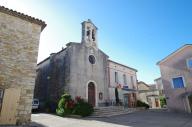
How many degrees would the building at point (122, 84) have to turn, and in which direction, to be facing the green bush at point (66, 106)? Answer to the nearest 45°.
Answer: approximately 90° to its right

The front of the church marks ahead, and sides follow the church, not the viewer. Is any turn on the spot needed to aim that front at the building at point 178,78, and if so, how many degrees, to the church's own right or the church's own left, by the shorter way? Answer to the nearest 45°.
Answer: approximately 45° to the church's own left

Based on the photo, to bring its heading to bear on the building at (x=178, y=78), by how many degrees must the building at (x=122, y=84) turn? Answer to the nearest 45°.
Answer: approximately 45° to its left

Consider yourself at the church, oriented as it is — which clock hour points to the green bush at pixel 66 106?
The green bush is roughly at 2 o'clock from the church.

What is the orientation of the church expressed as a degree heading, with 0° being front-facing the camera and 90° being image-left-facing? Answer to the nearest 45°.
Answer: approximately 315°

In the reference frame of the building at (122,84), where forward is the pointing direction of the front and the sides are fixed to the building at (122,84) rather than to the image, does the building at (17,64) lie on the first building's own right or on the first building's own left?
on the first building's own right

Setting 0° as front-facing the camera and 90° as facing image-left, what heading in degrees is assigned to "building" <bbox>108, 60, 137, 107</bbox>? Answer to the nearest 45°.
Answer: approximately 315°

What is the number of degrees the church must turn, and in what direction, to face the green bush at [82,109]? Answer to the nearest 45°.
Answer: approximately 45° to its right
